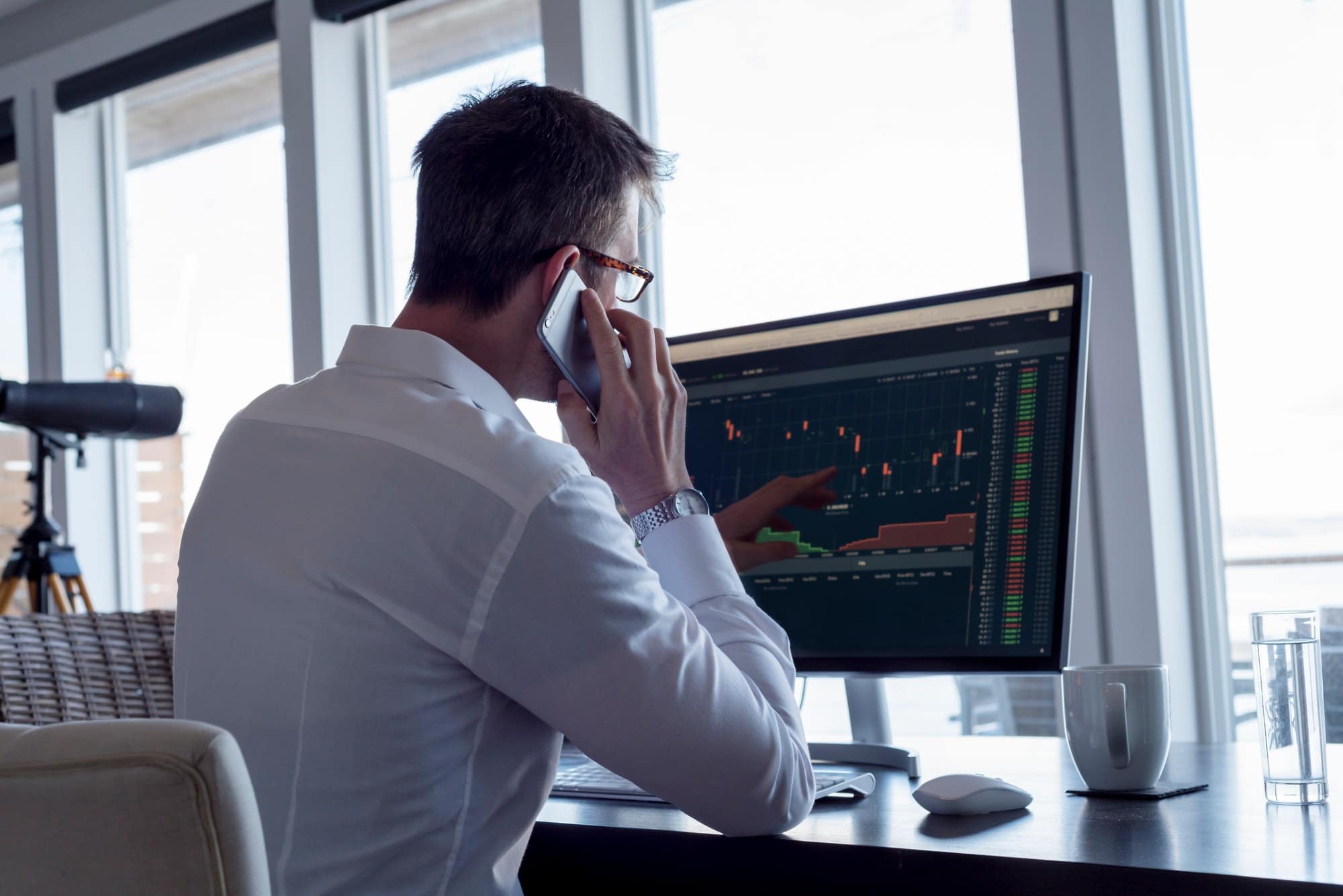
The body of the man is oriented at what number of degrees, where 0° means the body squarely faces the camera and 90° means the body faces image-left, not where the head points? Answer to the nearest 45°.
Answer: approximately 225°

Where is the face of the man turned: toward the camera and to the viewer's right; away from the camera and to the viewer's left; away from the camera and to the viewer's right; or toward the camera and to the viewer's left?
away from the camera and to the viewer's right

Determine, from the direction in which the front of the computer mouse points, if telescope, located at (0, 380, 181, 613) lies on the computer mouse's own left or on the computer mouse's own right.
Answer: on the computer mouse's own left

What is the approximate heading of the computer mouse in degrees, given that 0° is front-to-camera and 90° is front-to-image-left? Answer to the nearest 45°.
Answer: approximately 225°
